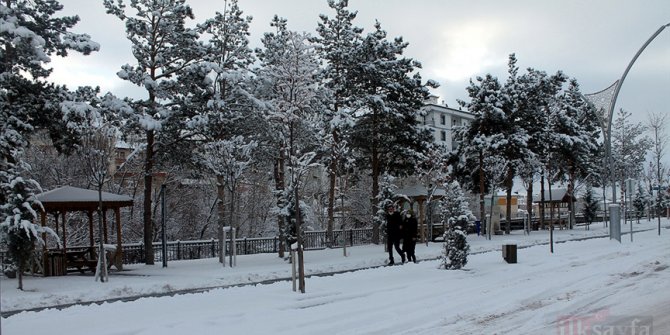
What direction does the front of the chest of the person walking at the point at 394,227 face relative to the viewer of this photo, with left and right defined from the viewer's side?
facing the viewer and to the left of the viewer

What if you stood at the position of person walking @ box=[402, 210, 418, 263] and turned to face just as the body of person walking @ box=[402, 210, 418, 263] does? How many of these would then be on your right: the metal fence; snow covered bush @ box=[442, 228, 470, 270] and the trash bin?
1

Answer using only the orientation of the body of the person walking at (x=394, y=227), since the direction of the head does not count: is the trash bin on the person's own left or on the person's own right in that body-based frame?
on the person's own left

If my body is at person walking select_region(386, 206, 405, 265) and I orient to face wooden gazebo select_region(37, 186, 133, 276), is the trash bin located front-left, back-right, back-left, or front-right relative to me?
back-left

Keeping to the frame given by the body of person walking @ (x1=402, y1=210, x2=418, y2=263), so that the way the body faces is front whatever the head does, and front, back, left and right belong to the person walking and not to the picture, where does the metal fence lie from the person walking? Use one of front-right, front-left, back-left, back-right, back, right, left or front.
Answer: right

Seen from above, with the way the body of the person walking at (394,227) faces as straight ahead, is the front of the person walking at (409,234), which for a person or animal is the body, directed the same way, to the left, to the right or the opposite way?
the same way

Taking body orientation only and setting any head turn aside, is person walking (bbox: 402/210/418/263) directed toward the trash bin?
no

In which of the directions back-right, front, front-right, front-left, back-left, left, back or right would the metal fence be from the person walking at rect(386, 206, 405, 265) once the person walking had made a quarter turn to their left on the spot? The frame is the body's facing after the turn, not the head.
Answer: back

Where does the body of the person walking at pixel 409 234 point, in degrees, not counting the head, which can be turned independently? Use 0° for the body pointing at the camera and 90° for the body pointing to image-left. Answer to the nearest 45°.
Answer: approximately 45°

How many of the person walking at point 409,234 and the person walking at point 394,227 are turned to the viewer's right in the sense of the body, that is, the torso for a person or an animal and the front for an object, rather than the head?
0

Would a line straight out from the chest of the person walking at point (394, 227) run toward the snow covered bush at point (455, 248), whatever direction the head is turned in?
no

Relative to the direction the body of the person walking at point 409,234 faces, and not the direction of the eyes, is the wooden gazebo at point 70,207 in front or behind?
in front
